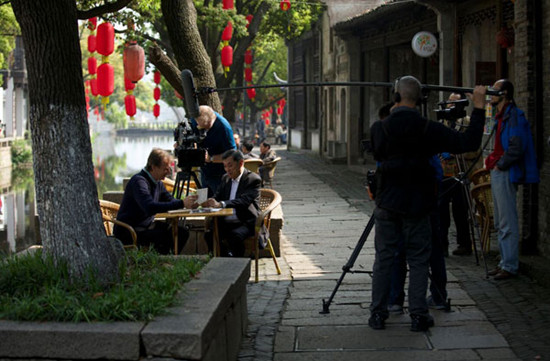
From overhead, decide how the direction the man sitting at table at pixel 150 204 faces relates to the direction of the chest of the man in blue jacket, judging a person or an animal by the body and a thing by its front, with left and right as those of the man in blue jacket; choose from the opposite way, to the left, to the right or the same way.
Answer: the opposite way

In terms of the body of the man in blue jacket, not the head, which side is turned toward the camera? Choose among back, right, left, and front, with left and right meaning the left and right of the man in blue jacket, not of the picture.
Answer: left

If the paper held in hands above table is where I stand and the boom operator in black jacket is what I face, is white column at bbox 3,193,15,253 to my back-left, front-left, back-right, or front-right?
back-right

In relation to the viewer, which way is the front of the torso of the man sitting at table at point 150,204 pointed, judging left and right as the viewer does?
facing to the right of the viewer

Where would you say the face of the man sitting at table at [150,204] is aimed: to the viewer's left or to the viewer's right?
to the viewer's right

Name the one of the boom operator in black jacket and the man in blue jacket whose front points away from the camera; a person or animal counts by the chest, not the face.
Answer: the boom operator in black jacket

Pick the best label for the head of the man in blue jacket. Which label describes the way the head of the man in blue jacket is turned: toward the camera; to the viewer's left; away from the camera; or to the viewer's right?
to the viewer's left

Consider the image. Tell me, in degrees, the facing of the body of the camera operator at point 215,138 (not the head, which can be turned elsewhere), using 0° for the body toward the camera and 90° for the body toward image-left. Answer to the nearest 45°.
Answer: approximately 90°

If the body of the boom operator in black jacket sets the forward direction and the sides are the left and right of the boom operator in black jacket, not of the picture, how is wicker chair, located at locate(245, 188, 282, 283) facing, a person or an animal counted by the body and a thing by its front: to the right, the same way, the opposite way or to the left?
to the left

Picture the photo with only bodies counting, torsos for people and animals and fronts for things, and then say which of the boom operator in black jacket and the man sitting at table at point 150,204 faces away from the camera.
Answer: the boom operator in black jacket

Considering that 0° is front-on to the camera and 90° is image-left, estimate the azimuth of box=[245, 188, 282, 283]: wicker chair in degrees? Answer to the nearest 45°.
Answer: approximately 90°

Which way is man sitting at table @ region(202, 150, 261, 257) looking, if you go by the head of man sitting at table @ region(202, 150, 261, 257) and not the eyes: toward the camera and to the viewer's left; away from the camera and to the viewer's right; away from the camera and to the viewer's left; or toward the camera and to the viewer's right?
toward the camera and to the viewer's left

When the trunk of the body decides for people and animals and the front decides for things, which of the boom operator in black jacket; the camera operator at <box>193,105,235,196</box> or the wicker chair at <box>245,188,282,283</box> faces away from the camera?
the boom operator in black jacket

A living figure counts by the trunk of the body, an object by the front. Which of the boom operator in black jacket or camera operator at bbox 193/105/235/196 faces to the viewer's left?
the camera operator

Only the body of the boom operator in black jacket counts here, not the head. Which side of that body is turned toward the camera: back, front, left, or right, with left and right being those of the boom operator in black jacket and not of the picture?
back

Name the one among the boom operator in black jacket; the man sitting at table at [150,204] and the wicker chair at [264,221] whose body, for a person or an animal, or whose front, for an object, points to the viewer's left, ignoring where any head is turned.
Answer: the wicker chair

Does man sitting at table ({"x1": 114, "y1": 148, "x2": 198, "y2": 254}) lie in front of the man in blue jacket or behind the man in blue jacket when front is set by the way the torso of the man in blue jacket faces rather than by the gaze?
in front
